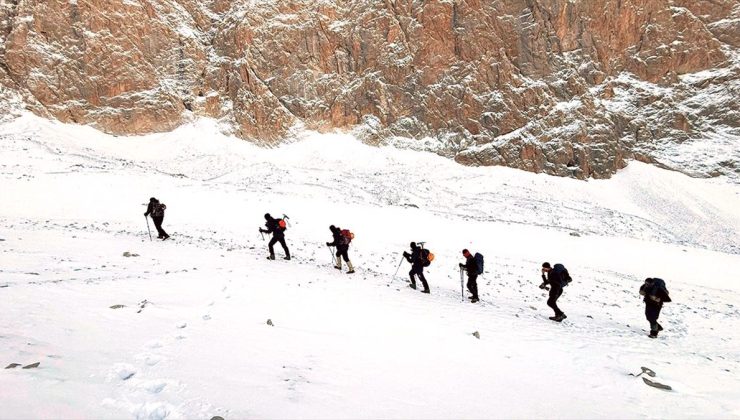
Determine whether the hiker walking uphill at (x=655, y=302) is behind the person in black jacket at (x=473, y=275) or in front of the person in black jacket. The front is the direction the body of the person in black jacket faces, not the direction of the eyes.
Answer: behind

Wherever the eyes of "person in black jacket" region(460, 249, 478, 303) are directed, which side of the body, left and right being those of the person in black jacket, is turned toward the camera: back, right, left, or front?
left
